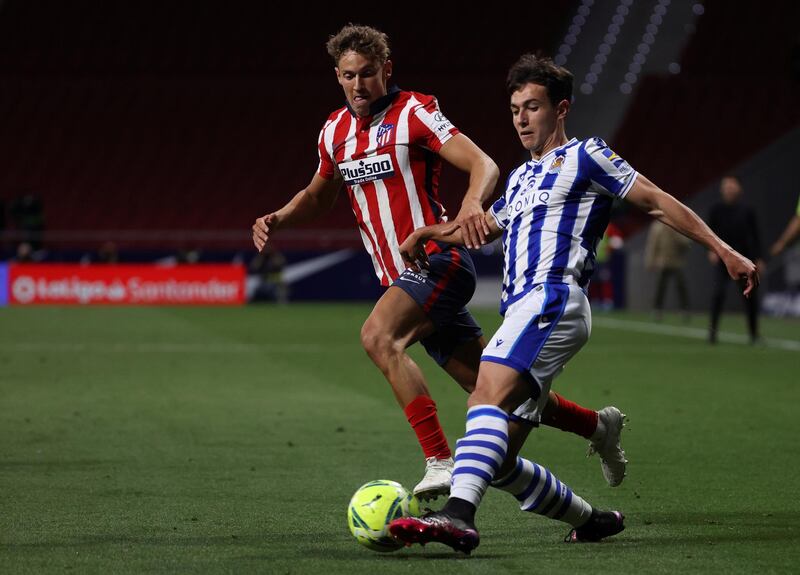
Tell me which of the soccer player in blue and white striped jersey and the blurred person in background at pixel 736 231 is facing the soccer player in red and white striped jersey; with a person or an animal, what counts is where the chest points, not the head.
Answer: the blurred person in background

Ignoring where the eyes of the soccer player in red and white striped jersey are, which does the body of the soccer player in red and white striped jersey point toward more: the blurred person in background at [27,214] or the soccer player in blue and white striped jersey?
the soccer player in blue and white striped jersey

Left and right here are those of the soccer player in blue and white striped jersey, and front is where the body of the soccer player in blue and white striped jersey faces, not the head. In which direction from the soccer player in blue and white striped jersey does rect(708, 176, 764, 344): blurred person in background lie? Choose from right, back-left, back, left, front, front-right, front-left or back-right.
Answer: back-right

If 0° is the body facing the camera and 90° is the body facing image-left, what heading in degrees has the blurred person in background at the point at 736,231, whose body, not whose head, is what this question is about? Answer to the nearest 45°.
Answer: approximately 0°

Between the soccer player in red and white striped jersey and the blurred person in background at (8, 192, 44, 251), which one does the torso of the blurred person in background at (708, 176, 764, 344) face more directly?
the soccer player in red and white striped jersey

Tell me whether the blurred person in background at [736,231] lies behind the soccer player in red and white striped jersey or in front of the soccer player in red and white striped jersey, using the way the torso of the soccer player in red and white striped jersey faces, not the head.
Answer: behind
